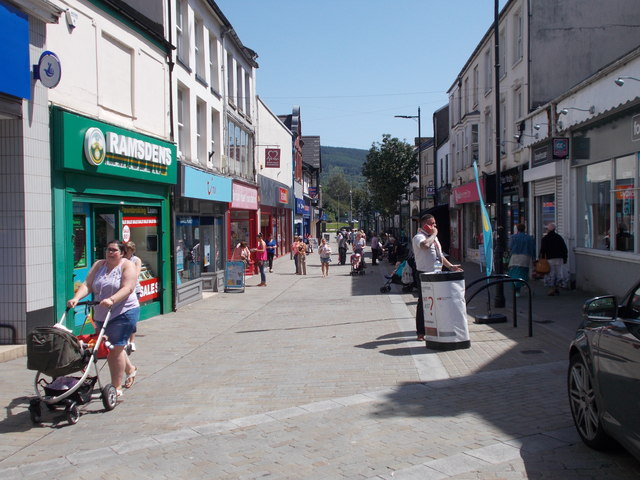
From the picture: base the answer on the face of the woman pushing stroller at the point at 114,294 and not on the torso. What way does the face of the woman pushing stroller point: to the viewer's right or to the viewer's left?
to the viewer's left

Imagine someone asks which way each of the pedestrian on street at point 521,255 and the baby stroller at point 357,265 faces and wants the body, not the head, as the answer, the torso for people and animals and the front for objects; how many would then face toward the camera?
1

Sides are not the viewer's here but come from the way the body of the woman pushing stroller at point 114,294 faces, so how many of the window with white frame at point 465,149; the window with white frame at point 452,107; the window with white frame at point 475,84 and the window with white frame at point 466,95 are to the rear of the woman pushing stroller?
4

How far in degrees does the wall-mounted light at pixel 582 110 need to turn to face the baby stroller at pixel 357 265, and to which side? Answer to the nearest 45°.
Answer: approximately 45° to its right

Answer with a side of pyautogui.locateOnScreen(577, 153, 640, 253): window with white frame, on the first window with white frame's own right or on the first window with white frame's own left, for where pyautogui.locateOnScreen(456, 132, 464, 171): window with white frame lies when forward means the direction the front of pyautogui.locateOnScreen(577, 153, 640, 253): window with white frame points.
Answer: on the first window with white frame's own right

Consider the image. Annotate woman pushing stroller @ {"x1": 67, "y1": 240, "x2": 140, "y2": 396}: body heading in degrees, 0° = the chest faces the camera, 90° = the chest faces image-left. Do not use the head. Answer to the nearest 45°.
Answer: approximately 45°

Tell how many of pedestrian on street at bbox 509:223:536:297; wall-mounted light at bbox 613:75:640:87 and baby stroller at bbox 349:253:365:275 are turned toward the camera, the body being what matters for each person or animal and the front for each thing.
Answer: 1

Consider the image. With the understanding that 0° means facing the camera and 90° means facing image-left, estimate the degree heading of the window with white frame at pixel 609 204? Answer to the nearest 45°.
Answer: approximately 45°

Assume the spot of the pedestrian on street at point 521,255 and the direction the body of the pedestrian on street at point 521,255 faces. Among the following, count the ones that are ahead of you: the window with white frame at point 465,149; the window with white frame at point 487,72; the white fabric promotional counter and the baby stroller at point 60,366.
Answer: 2

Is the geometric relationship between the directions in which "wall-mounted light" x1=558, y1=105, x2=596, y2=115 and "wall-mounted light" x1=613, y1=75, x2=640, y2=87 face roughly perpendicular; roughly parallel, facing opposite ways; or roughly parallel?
roughly parallel

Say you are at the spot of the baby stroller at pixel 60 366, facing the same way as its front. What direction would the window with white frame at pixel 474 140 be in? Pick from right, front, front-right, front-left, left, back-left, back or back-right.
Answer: back

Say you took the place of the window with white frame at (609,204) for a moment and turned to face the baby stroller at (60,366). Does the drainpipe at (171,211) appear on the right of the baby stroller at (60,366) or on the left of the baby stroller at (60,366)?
right

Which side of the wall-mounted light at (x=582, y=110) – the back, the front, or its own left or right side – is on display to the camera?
left
